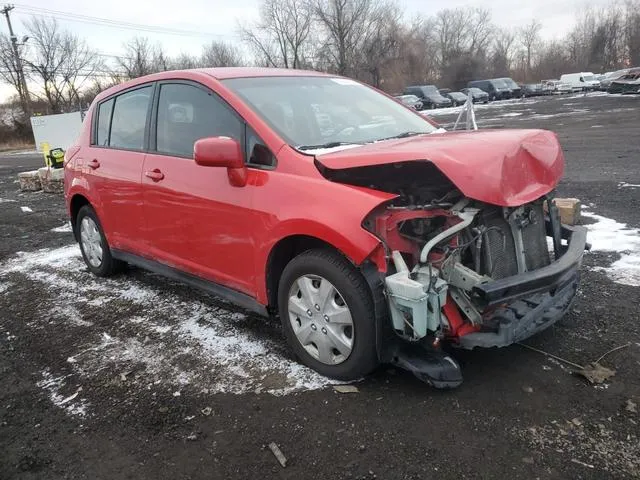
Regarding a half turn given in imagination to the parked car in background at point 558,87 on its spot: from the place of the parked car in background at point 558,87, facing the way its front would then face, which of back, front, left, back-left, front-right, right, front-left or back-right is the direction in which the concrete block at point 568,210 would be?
back-left

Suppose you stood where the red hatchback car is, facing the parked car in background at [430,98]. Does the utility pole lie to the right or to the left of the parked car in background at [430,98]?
left

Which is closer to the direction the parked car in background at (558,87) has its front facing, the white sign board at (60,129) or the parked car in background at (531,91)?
the white sign board

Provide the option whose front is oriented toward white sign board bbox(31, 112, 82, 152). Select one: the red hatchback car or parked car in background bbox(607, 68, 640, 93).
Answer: the parked car in background

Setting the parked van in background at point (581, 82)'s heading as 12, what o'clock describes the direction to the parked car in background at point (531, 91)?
the parked car in background at point (531, 91) is roughly at 4 o'clock from the parked van in background at point (581, 82).

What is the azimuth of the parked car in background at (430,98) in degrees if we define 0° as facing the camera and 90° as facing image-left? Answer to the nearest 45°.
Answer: approximately 315°

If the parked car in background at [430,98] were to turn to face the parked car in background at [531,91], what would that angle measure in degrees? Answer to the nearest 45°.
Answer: approximately 90° to its left

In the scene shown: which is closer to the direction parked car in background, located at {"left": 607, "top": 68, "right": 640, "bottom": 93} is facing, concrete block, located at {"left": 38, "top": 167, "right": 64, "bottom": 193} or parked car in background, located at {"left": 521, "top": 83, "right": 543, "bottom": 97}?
the concrete block

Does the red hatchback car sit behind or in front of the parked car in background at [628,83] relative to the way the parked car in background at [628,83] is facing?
in front

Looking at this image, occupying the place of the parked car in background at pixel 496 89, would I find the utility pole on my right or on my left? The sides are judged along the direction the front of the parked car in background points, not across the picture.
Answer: on my right

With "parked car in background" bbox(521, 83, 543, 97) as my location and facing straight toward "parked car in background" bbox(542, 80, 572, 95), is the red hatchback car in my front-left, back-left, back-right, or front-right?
back-right

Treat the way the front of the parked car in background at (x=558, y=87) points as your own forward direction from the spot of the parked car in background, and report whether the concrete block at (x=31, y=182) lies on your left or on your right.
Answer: on your right

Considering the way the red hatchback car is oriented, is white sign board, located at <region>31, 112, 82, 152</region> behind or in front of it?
behind
